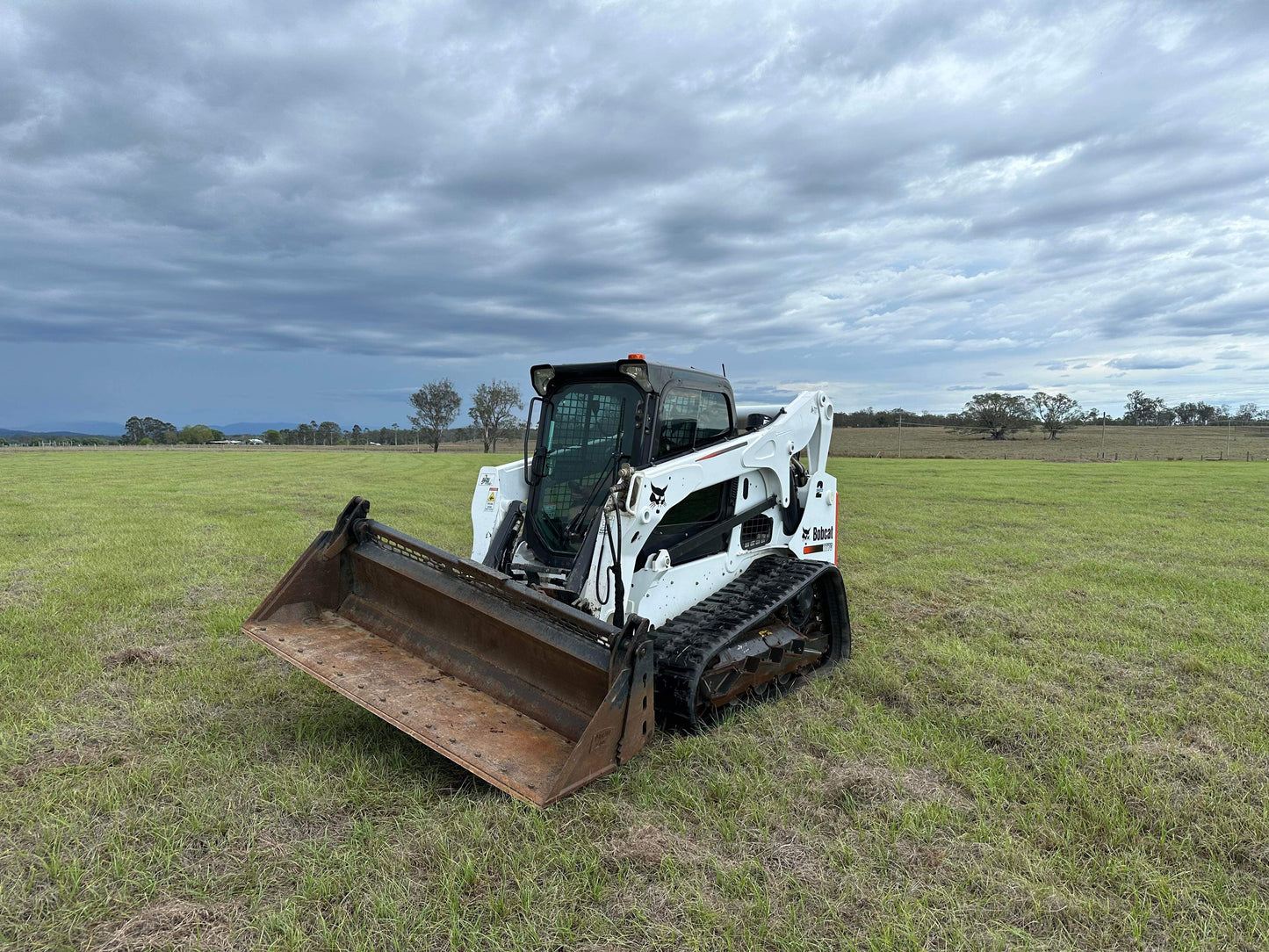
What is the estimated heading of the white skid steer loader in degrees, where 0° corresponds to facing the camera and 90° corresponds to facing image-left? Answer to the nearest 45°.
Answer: approximately 45°
